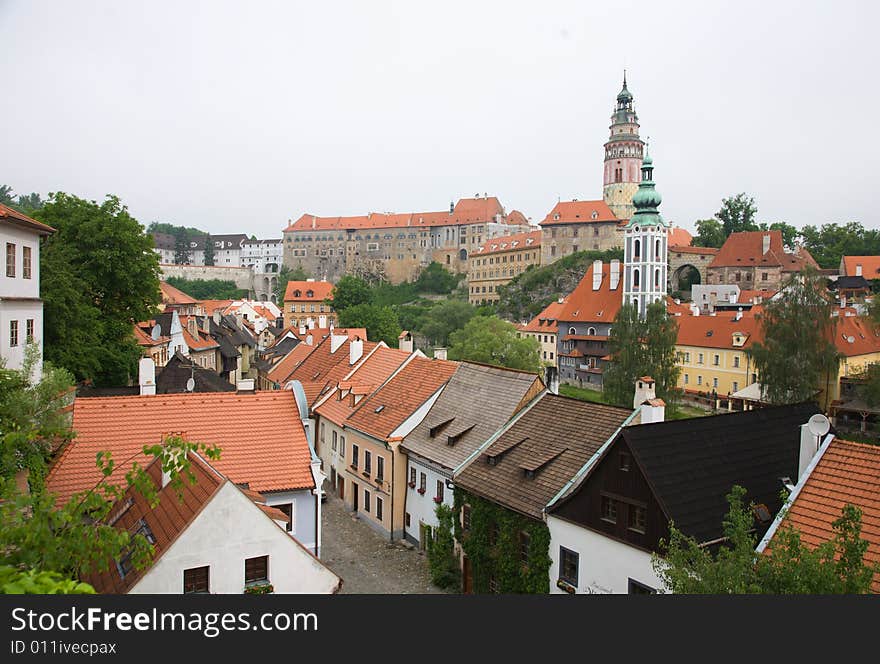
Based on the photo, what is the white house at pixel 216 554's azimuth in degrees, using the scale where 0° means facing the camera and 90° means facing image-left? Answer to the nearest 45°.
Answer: approximately 315°

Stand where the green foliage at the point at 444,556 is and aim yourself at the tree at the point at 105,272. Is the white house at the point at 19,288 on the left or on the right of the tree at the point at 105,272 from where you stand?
left

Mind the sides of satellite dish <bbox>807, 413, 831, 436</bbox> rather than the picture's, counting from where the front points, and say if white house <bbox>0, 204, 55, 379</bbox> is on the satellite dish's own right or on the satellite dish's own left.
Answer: on the satellite dish's own right

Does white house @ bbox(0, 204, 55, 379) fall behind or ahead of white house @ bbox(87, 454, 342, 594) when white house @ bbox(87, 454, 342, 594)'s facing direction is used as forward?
behind

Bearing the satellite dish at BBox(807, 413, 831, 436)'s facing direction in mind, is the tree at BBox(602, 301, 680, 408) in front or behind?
behind

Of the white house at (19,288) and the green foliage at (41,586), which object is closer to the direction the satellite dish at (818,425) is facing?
the green foliage

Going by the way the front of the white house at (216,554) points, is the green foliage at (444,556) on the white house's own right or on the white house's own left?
on the white house's own left

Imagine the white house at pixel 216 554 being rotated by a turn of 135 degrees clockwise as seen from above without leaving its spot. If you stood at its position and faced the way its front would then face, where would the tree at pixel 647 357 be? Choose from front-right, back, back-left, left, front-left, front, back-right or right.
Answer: back-right
